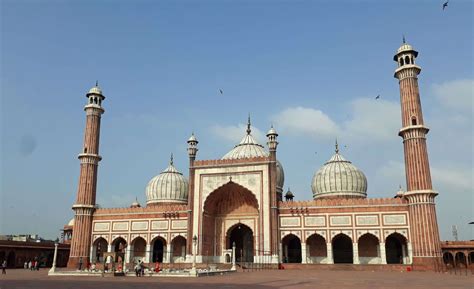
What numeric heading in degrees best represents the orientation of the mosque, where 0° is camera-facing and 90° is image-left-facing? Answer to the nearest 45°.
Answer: approximately 0°
